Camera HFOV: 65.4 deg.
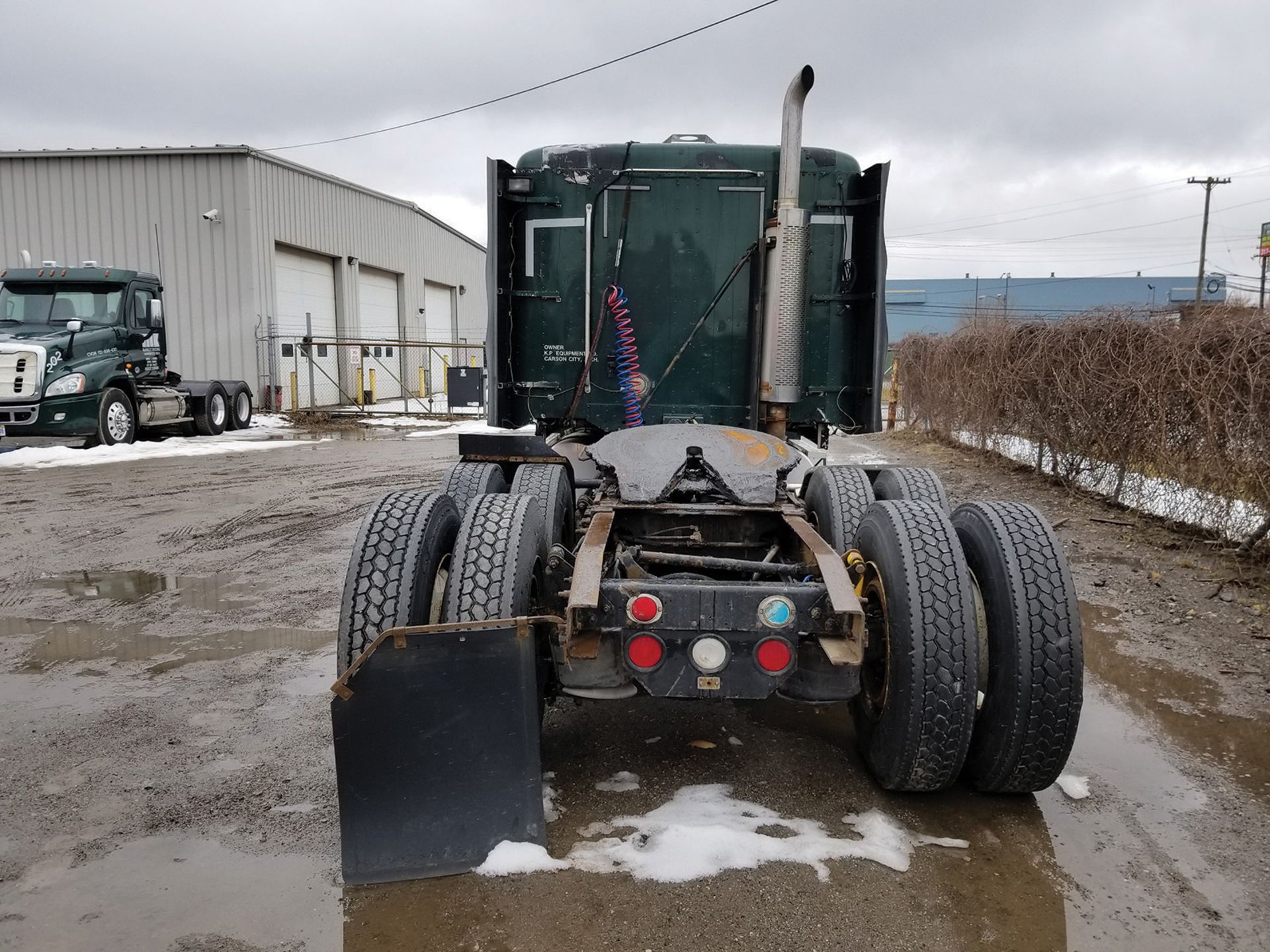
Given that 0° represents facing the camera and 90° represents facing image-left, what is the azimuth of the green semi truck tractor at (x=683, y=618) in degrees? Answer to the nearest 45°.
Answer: approximately 180°

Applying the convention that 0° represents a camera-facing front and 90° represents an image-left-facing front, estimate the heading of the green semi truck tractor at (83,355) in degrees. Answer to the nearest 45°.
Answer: approximately 45°

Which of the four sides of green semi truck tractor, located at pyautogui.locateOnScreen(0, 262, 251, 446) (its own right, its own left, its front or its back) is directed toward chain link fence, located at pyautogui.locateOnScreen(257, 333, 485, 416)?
back

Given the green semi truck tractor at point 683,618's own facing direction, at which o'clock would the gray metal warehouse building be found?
The gray metal warehouse building is roughly at 11 o'clock from the green semi truck tractor.

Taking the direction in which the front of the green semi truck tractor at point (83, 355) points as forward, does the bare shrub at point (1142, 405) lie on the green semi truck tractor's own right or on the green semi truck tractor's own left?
on the green semi truck tractor's own left

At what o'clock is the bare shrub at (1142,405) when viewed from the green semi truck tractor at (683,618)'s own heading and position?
The bare shrub is roughly at 1 o'clock from the green semi truck tractor.

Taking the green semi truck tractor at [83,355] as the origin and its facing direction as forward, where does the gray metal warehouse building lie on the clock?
The gray metal warehouse building is roughly at 5 o'clock from the green semi truck tractor.
